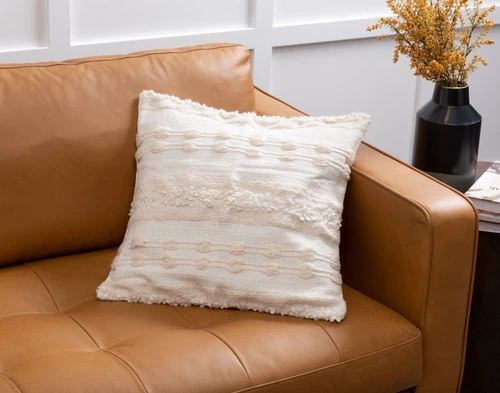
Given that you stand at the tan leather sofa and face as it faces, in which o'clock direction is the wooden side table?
The wooden side table is roughly at 10 o'clock from the tan leather sofa.

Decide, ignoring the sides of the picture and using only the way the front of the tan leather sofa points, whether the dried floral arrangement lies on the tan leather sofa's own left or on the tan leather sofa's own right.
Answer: on the tan leather sofa's own left

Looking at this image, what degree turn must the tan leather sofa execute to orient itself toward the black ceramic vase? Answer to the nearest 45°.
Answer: approximately 90° to its left

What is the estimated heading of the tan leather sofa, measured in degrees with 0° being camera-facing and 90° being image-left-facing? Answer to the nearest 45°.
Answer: approximately 315°
